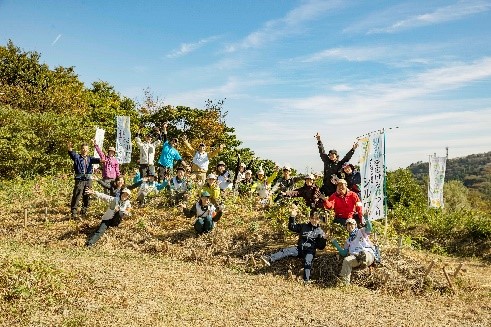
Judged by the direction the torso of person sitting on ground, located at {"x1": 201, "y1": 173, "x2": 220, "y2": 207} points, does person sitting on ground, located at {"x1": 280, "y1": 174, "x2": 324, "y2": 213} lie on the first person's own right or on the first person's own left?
on the first person's own left

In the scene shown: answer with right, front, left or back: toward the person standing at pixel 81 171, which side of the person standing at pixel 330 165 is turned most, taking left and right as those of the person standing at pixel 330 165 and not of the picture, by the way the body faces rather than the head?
right

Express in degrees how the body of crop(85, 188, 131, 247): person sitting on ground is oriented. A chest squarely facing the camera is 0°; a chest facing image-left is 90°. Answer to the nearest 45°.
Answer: approximately 45°

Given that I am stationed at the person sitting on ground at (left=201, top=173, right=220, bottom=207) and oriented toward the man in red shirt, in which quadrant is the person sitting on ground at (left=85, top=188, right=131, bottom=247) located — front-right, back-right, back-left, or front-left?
back-right

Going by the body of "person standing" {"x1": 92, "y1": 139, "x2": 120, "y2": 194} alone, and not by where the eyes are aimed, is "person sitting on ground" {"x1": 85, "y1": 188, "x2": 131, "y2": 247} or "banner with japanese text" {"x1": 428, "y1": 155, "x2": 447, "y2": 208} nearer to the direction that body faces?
the person sitting on ground

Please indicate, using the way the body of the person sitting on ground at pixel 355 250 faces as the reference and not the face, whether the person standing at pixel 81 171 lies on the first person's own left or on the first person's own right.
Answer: on the first person's own right
